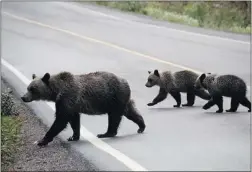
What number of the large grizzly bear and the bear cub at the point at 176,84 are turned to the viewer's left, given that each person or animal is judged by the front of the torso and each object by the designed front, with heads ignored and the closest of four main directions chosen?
2

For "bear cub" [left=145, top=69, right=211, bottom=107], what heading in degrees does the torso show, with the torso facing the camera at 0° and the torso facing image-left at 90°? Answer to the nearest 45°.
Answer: approximately 90°

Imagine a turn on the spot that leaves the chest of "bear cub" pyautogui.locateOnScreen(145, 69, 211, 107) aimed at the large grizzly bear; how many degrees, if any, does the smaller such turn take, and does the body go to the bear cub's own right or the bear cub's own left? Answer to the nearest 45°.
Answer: approximately 45° to the bear cub's own left

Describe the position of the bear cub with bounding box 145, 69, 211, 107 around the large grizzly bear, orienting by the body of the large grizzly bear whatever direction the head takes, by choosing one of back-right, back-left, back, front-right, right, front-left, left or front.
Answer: back-right

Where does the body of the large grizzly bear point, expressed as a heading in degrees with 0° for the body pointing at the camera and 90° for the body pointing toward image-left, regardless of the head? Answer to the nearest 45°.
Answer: approximately 90°
